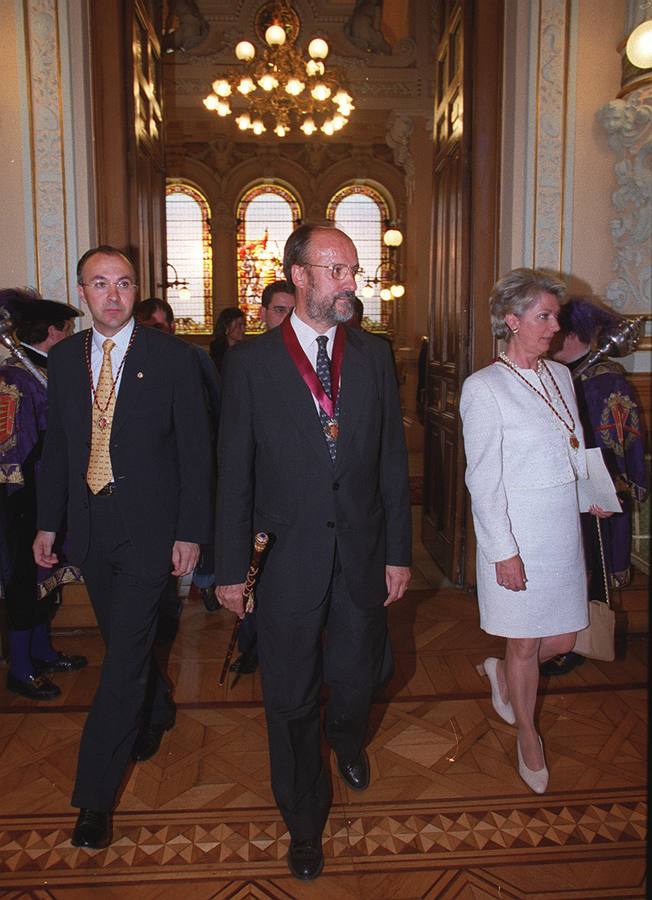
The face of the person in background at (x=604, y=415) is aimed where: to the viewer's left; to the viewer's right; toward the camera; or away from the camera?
to the viewer's left

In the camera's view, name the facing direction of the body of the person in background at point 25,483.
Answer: to the viewer's right

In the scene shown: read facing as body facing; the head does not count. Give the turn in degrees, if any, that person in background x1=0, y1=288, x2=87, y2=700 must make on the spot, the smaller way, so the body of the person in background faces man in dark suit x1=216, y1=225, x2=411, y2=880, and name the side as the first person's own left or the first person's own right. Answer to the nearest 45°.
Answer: approximately 45° to the first person's own right

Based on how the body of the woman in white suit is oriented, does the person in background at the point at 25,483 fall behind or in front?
behind

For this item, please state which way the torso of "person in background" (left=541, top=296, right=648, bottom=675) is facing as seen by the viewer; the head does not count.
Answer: to the viewer's left

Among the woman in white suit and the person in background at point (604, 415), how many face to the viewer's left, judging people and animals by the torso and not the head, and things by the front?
1

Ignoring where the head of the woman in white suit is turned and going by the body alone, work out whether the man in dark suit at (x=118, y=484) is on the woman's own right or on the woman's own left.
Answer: on the woman's own right

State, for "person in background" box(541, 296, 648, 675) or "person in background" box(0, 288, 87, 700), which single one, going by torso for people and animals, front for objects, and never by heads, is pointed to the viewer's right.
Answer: "person in background" box(0, 288, 87, 700)

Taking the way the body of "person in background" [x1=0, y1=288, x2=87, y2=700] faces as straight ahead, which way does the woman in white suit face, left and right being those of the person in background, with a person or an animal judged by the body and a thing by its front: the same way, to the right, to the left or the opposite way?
to the right

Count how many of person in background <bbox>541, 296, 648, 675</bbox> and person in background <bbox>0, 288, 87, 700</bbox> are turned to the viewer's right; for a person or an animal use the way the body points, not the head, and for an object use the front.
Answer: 1
